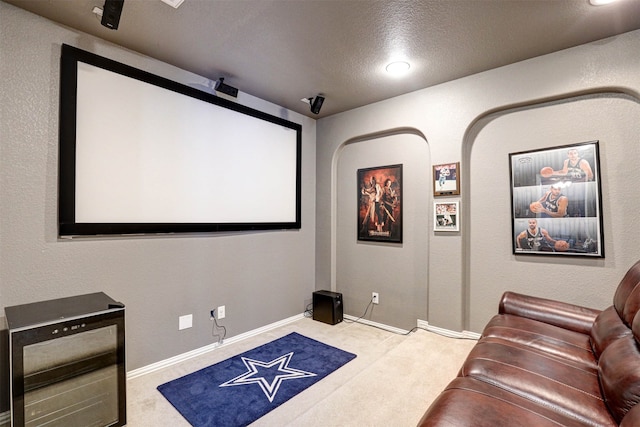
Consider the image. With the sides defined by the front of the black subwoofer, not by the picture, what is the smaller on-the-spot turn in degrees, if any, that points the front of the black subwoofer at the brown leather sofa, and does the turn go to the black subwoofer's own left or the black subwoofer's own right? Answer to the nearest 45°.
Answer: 0° — it already faces it

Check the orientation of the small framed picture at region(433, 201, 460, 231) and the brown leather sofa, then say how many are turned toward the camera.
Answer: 1

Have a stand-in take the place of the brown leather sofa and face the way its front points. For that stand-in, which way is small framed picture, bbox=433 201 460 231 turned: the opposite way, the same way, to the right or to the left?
to the left

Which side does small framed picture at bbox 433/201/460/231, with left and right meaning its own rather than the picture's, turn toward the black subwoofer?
right

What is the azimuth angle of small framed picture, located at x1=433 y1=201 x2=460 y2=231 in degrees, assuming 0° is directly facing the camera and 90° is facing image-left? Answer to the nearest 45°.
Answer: approximately 0°

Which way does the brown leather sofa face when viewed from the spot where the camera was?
facing to the left of the viewer
